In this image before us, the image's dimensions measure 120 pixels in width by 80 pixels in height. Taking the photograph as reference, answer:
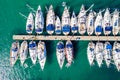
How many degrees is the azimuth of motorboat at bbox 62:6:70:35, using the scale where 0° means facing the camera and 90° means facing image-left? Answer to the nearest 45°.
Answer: approximately 180°

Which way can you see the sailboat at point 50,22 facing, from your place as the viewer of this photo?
facing away from the viewer

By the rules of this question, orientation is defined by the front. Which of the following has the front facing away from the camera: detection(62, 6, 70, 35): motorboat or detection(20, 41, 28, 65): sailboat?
the motorboat

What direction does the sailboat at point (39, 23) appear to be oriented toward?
away from the camera

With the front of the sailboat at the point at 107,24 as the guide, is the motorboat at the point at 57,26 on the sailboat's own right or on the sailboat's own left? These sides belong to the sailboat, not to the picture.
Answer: on the sailboat's own left

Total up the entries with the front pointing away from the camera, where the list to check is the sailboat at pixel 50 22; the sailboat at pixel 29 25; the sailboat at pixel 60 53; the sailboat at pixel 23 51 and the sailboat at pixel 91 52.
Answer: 2

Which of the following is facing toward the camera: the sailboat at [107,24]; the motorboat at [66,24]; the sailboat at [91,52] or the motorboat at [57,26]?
the sailboat at [91,52]

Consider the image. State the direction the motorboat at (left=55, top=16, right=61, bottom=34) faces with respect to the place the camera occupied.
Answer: facing away from the viewer

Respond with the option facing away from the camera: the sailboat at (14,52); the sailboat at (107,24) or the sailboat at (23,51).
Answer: the sailboat at (107,24)

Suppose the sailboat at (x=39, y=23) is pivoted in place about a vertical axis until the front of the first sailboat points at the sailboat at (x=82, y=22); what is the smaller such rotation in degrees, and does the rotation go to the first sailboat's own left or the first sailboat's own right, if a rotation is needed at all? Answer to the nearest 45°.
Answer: approximately 90° to the first sailboat's own right

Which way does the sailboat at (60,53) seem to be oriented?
toward the camera

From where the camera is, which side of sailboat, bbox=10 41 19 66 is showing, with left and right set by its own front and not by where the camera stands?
front

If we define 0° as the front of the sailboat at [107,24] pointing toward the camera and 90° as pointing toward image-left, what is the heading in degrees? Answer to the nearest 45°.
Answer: approximately 180°

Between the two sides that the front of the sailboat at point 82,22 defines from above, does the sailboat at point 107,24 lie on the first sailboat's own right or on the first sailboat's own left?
on the first sailboat's own right

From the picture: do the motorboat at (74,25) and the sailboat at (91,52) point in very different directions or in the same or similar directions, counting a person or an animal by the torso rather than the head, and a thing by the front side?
very different directions
